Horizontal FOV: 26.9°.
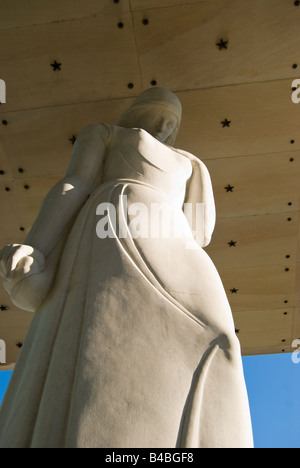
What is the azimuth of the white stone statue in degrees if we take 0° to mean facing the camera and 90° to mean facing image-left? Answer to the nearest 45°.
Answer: approximately 315°
